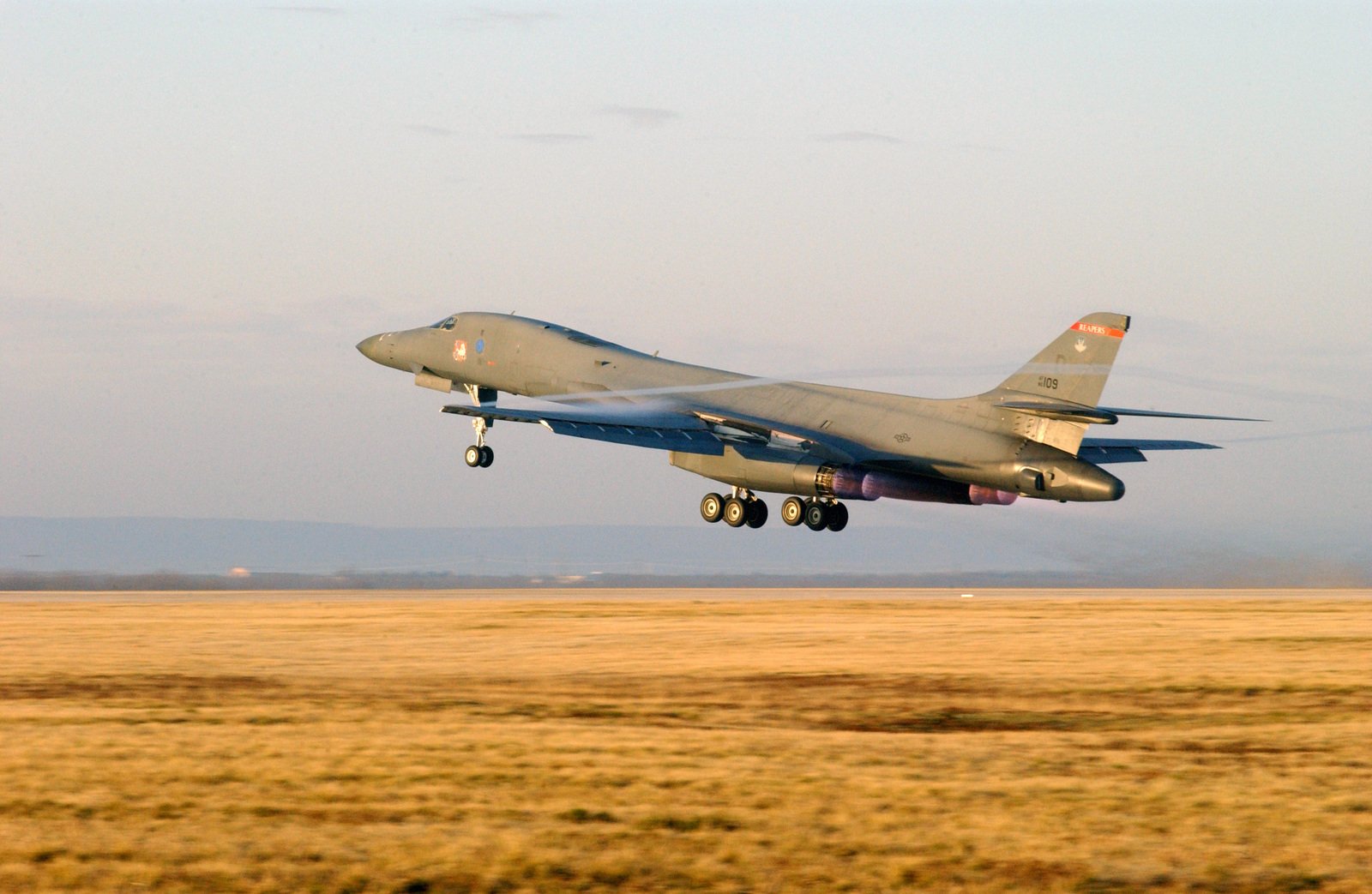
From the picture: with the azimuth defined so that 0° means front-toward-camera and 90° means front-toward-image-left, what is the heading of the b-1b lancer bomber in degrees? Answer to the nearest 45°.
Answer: approximately 135°
